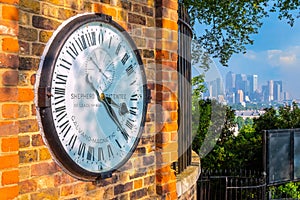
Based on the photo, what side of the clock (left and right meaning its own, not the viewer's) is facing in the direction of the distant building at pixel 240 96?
left

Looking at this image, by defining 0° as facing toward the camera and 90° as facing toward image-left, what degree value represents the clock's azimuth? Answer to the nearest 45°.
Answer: approximately 315°

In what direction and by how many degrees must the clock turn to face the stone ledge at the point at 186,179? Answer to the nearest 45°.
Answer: approximately 90° to its left
